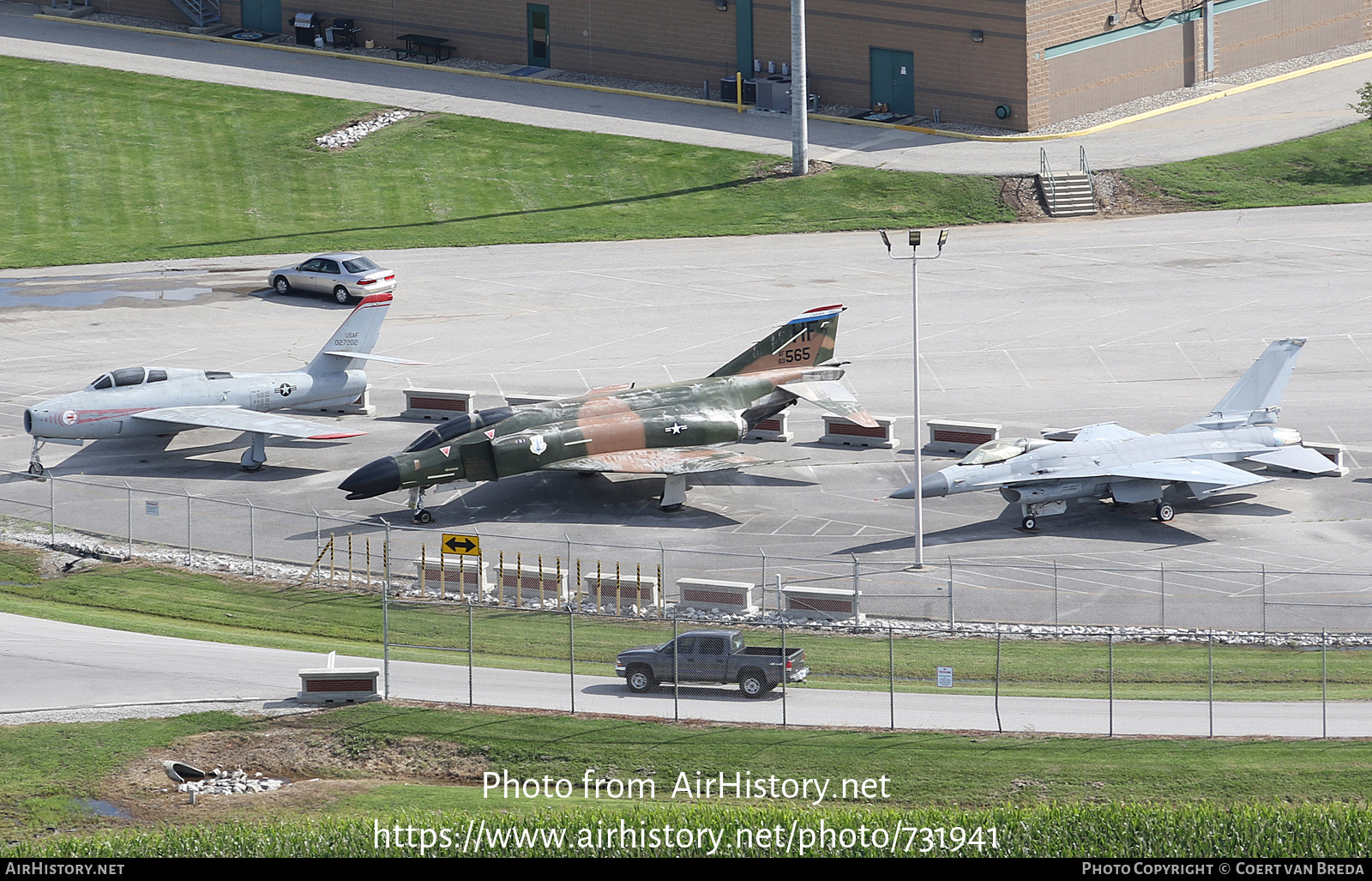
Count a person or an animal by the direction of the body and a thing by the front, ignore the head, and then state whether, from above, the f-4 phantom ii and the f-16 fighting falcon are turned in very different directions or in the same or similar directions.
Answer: same or similar directions

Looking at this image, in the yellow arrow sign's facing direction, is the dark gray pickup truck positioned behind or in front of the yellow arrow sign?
in front

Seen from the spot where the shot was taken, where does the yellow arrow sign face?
facing the viewer

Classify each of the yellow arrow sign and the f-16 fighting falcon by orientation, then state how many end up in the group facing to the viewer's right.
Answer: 0

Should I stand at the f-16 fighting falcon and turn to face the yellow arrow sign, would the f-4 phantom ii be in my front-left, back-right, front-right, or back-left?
front-right

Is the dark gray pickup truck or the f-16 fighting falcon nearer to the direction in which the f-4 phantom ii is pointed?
the dark gray pickup truck

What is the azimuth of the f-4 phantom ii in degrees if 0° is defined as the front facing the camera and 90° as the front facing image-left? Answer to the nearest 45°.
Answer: approximately 45°

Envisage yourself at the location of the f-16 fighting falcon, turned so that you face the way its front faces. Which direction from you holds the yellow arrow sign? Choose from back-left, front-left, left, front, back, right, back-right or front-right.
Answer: front

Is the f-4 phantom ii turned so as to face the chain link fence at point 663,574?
no

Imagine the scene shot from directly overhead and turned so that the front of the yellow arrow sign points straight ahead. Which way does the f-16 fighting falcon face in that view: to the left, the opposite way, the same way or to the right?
to the right

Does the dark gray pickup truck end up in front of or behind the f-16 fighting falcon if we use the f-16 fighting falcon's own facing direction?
in front

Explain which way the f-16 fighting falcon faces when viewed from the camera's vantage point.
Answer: facing the viewer and to the left of the viewer

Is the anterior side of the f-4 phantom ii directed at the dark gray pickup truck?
no

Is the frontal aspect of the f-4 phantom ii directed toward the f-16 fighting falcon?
no

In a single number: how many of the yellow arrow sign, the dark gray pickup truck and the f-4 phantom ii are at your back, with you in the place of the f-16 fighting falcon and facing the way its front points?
0

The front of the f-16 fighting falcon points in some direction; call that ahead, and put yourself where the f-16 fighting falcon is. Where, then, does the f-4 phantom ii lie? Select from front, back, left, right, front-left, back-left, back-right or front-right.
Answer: front-right

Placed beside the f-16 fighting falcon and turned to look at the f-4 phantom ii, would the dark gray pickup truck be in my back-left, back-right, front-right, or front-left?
front-left

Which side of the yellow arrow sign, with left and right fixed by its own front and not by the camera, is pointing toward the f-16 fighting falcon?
left
